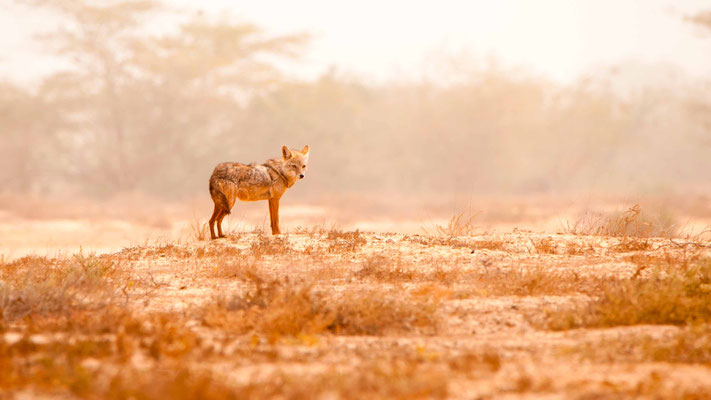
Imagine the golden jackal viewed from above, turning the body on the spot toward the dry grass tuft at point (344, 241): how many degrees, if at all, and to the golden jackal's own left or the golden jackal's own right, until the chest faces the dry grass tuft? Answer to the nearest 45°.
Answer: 0° — it already faces it

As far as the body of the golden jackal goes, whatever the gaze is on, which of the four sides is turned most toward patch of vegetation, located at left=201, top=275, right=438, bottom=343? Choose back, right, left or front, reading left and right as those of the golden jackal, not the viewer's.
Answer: right

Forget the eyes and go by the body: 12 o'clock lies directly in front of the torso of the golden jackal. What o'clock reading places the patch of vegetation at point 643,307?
The patch of vegetation is roughly at 2 o'clock from the golden jackal.

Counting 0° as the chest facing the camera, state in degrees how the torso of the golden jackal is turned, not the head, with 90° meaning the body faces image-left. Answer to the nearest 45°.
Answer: approximately 270°

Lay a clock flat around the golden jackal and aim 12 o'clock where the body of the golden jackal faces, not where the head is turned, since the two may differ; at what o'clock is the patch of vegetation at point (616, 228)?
The patch of vegetation is roughly at 12 o'clock from the golden jackal.
